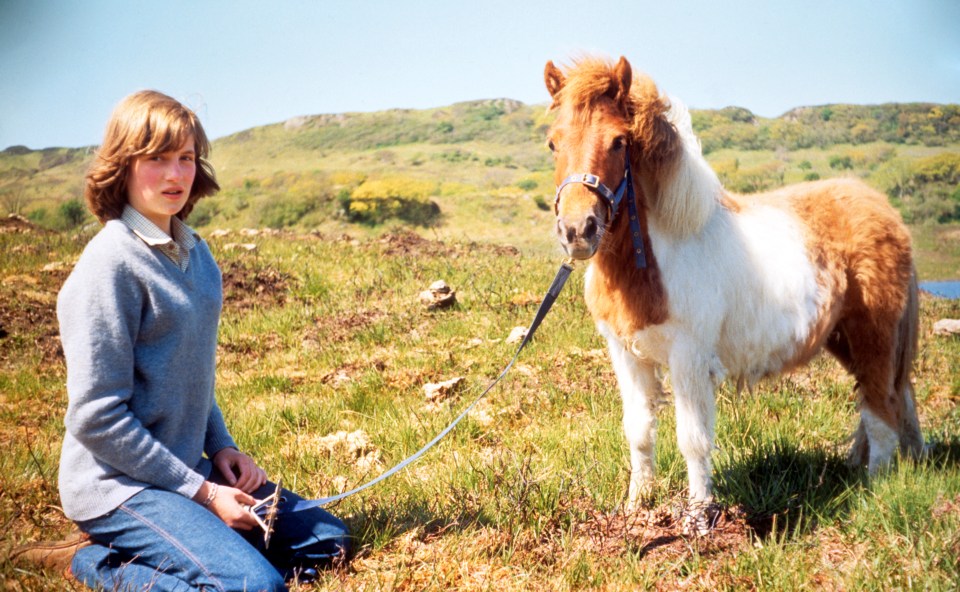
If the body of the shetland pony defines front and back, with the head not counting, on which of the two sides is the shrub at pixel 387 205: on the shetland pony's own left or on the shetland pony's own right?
on the shetland pony's own right

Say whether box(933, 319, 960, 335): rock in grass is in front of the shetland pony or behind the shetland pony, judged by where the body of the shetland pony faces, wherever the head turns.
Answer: behind

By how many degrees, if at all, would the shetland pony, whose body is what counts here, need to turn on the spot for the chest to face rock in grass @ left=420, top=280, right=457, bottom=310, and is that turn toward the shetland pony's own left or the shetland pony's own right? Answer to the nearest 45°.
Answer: approximately 90° to the shetland pony's own right

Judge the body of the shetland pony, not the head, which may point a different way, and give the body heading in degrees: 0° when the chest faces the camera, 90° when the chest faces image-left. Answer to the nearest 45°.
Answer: approximately 45°

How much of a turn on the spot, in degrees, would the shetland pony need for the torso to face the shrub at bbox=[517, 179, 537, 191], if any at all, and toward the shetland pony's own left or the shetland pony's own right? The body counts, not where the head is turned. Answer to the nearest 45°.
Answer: approximately 135° to the shetland pony's own right

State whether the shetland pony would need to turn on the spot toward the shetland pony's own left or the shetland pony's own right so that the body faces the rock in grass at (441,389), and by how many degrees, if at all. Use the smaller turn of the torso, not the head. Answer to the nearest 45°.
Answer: approximately 90° to the shetland pony's own right

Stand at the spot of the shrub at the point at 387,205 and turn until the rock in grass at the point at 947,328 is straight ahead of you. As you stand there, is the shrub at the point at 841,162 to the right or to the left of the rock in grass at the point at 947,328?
left

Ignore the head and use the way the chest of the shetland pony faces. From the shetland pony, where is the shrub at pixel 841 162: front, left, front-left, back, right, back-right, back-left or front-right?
back-right

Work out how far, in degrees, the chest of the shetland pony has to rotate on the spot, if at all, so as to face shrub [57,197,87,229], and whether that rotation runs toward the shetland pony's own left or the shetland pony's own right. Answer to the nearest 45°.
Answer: approximately 90° to the shetland pony's own right
